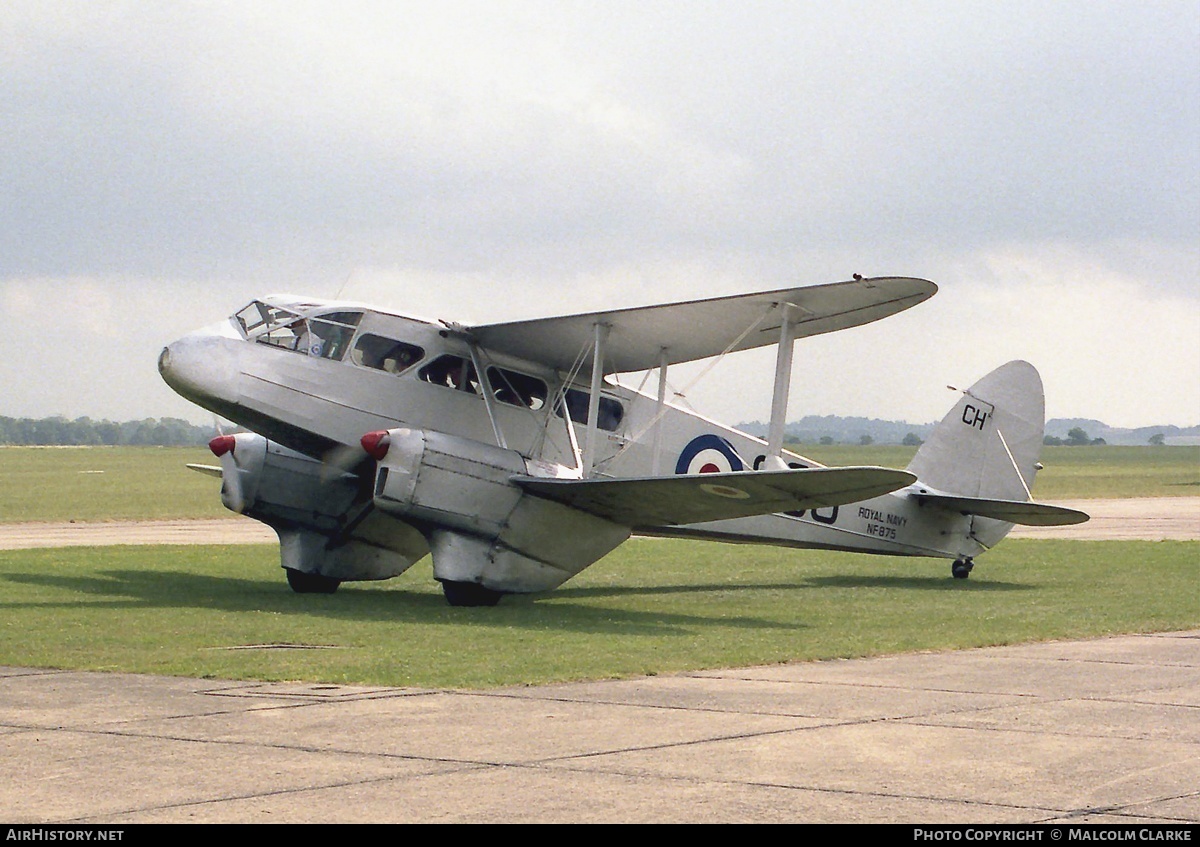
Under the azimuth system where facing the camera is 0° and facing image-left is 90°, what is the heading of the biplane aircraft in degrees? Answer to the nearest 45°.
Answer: approximately 45°
